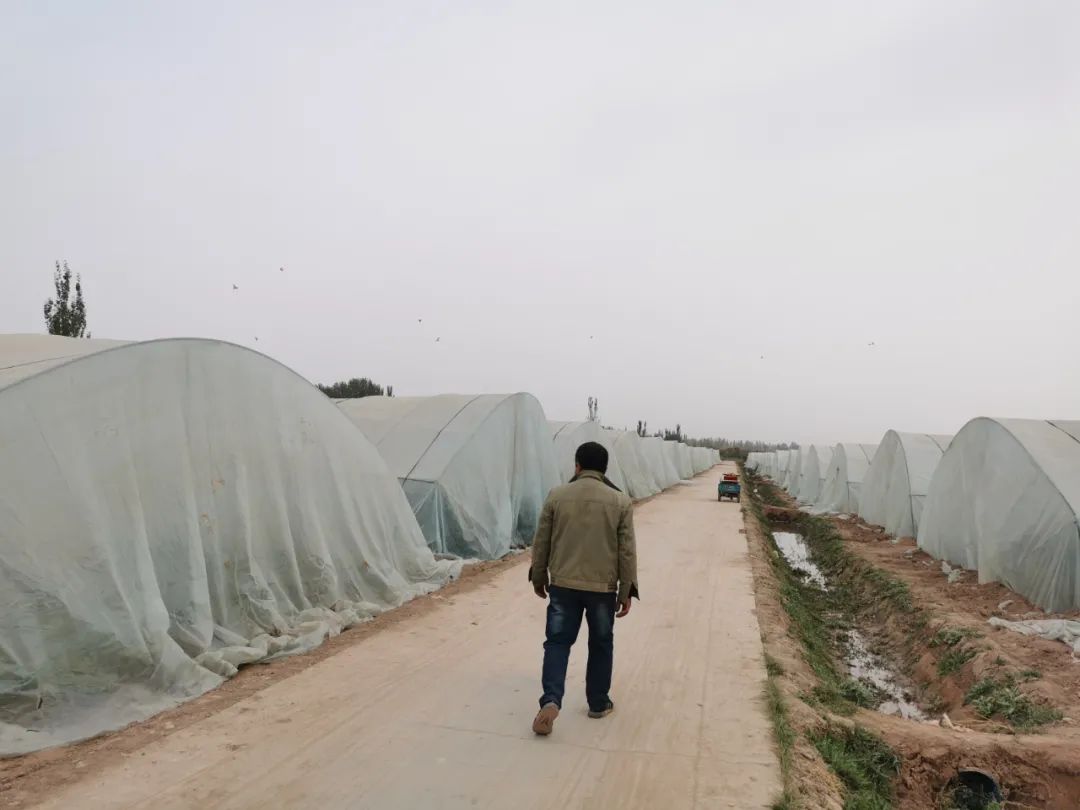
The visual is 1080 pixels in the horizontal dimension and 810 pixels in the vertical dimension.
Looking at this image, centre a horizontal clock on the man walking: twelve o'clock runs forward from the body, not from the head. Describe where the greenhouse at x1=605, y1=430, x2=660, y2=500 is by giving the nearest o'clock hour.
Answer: The greenhouse is roughly at 12 o'clock from the man walking.

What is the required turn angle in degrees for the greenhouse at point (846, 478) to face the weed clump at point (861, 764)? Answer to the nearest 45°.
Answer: approximately 45° to its left

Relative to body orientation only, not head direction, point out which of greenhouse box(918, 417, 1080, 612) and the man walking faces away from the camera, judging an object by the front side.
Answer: the man walking

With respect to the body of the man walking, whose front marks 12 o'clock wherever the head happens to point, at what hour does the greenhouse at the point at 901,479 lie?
The greenhouse is roughly at 1 o'clock from the man walking.

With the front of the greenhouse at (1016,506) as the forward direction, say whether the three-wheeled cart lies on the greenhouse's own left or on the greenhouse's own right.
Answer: on the greenhouse's own right

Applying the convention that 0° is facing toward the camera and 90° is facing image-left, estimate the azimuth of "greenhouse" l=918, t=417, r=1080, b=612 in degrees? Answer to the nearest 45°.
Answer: approximately 45°

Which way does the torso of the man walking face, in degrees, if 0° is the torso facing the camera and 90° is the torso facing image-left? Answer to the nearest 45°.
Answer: approximately 180°
